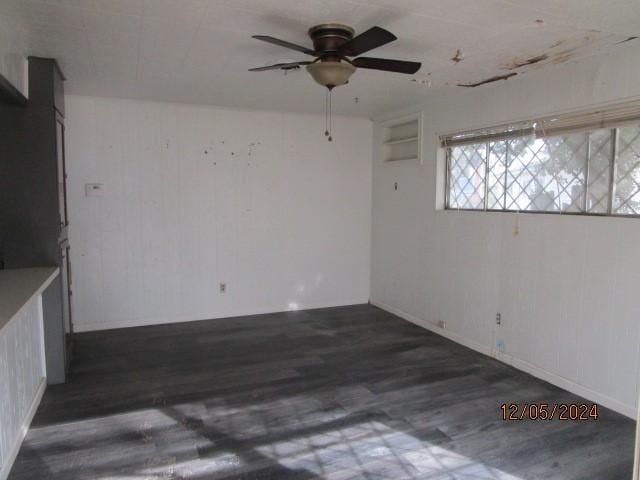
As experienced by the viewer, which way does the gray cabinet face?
facing to the right of the viewer

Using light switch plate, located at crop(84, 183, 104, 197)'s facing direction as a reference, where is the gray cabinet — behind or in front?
in front

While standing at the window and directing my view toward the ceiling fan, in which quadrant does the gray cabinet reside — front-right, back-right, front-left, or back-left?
front-right

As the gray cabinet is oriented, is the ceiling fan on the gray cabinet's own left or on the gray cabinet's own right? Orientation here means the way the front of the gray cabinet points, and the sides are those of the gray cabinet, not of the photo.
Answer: on the gray cabinet's own right

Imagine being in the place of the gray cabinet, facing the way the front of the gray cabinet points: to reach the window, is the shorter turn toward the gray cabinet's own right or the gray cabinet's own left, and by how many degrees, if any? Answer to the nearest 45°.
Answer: approximately 45° to the gray cabinet's own right

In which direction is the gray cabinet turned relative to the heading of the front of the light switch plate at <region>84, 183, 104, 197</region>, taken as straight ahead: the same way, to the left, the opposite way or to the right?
to the left

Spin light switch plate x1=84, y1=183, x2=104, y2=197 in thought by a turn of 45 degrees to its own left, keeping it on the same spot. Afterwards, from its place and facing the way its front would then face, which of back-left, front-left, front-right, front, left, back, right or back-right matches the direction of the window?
front

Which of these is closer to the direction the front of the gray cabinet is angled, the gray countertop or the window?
the window

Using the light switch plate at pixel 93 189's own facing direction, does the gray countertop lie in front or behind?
in front

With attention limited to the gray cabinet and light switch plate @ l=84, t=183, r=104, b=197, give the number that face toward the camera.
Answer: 1

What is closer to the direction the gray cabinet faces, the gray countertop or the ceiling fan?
the ceiling fan

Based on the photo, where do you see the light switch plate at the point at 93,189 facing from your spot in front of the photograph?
facing the viewer
